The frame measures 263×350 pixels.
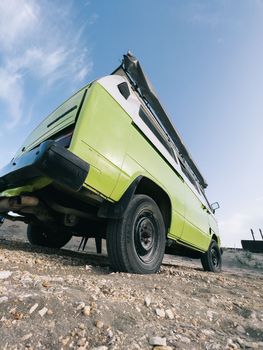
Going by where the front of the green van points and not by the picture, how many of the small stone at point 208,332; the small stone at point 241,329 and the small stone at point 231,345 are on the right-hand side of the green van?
3

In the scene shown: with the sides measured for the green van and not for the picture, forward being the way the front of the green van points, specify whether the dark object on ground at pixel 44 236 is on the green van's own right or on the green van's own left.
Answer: on the green van's own left

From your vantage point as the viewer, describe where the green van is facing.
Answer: facing away from the viewer and to the right of the viewer

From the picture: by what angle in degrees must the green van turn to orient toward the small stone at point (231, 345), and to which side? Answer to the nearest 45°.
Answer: approximately 90° to its right
